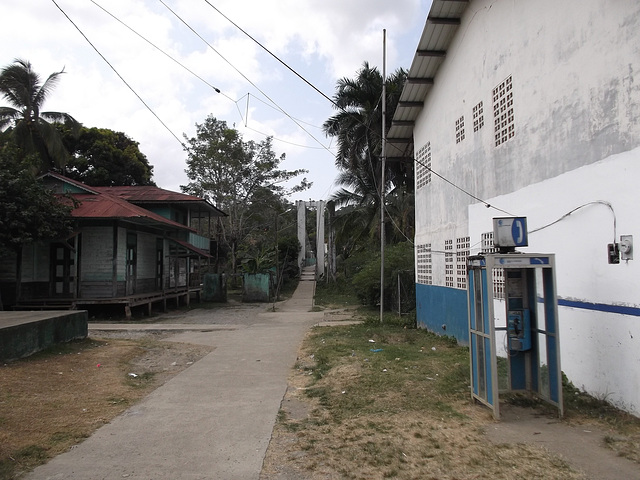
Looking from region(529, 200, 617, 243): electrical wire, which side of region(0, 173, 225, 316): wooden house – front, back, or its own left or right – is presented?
front

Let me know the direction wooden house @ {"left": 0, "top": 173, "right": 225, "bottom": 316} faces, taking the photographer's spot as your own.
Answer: facing the viewer and to the right of the viewer

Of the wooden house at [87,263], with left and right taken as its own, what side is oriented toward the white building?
front

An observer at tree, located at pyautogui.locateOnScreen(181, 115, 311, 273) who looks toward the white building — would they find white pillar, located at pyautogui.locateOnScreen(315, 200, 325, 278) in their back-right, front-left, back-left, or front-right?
back-left

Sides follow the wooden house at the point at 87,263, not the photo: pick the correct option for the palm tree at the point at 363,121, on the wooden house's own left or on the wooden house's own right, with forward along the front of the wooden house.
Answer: on the wooden house's own left

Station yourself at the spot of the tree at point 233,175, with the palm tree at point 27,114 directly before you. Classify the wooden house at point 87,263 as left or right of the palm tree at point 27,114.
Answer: left

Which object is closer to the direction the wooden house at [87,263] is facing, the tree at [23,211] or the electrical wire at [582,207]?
the electrical wire

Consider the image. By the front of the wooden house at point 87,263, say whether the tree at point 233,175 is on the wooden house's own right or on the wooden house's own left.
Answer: on the wooden house's own left

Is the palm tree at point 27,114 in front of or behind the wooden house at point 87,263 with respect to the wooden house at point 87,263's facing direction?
behind

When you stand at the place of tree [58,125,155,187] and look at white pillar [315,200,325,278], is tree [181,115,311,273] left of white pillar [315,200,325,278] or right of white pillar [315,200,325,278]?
right

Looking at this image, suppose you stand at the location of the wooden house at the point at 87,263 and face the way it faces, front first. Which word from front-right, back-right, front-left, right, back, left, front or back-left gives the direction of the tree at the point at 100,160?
back-left

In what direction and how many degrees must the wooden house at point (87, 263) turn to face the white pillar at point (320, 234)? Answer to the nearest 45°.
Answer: approximately 90° to its left

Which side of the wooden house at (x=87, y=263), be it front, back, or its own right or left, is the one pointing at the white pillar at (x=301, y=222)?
left

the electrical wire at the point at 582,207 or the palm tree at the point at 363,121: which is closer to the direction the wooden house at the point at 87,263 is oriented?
the electrical wire

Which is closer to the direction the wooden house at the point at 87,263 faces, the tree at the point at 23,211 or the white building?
the white building
